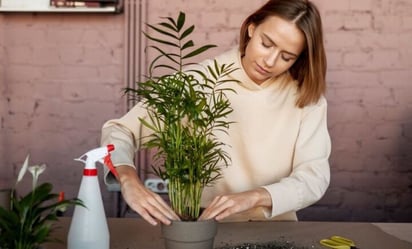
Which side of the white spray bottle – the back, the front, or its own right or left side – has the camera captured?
right

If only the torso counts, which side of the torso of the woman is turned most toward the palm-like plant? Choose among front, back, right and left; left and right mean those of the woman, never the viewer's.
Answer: front

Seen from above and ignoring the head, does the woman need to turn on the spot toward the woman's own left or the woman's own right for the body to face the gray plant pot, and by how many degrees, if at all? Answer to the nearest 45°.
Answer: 0° — they already face it

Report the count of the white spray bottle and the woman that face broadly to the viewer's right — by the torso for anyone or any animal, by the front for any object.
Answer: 1

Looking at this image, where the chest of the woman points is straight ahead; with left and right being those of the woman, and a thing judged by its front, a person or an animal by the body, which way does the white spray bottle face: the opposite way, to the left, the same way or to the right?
to the left

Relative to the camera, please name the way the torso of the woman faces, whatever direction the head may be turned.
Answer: toward the camera

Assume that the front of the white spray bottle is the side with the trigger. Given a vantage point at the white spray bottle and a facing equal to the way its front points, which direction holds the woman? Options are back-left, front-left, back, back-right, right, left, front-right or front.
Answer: front-left
